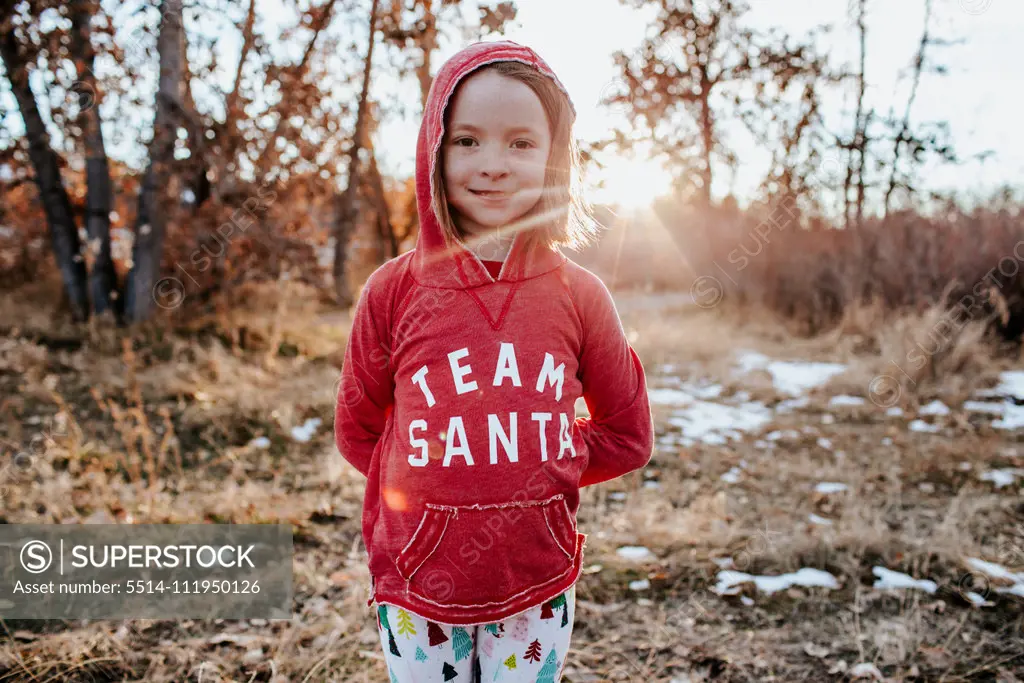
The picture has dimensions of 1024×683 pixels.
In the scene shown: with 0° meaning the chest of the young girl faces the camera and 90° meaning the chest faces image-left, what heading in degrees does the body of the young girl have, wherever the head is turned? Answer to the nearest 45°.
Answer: approximately 0°

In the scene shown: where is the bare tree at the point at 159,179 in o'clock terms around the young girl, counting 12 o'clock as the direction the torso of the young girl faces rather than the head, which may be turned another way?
The bare tree is roughly at 5 o'clock from the young girl.

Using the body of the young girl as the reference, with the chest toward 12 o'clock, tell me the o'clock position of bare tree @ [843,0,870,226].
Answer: The bare tree is roughly at 7 o'clock from the young girl.

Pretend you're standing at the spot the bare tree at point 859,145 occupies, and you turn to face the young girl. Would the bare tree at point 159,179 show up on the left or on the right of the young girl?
right
